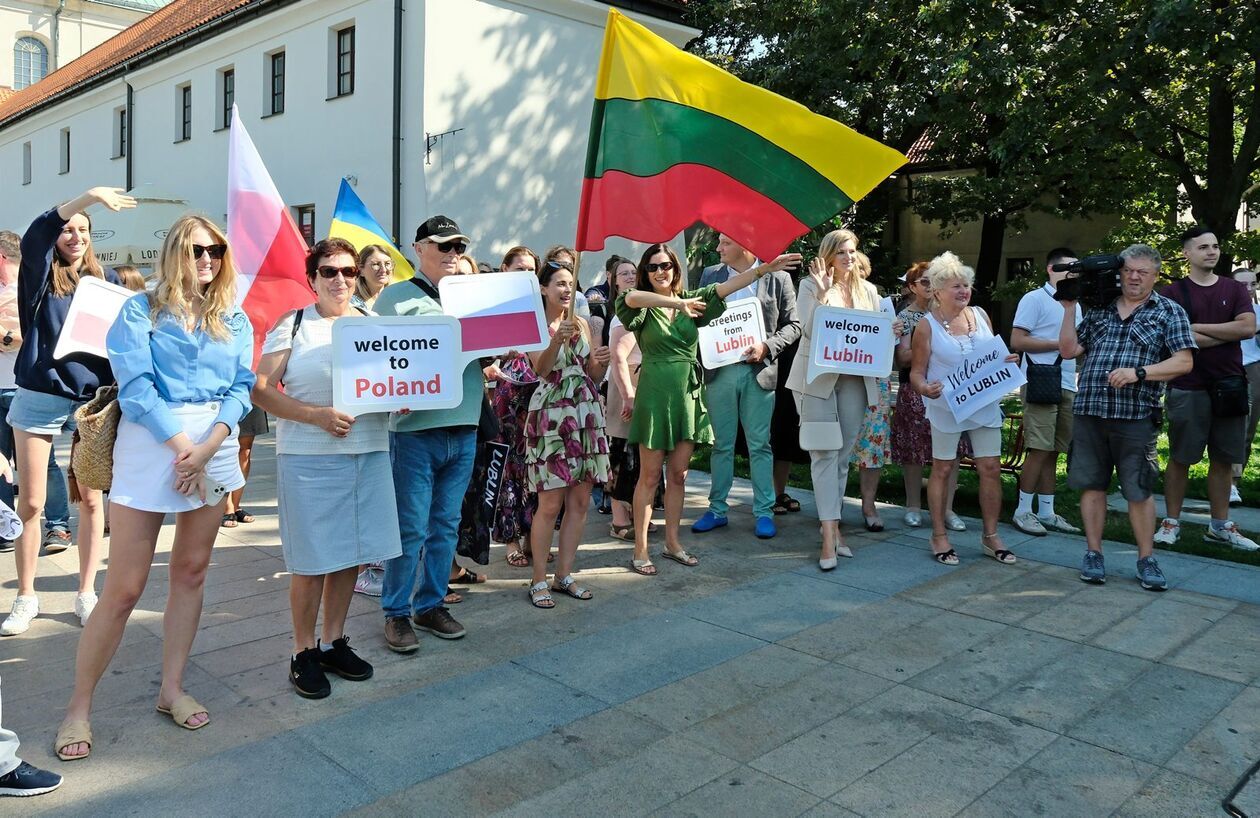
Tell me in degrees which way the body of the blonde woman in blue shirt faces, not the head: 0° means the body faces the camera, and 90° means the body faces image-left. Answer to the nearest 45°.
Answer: approximately 315°

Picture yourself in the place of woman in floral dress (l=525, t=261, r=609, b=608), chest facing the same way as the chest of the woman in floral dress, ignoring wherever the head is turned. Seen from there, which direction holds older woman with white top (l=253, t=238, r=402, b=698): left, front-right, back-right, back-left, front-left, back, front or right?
right

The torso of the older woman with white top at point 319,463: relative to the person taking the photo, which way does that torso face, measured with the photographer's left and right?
facing the viewer and to the right of the viewer

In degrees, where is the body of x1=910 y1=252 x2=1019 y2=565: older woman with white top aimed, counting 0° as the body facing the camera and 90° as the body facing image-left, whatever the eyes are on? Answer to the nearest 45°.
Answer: approximately 315°

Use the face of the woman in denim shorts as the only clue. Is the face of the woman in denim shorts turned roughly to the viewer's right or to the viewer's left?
to the viewer's right

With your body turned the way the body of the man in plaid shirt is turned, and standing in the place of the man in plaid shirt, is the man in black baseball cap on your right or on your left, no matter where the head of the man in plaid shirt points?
on your right

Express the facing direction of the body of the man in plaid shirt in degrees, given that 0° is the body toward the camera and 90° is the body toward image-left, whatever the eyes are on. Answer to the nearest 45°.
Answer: approximately 0°

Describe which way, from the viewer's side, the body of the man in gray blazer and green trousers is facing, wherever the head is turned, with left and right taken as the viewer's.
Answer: facing the viewer

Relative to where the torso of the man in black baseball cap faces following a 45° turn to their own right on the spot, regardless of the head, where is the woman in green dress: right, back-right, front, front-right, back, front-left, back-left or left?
back-left

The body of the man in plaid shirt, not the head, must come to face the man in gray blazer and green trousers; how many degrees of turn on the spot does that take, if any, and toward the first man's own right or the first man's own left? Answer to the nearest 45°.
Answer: approximately 90° to the first man's own right

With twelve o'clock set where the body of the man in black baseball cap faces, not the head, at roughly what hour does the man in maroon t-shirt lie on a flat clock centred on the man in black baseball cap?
The man in maroon t-shirt is roughly at 10 o'clock from the man in black baseball cap.

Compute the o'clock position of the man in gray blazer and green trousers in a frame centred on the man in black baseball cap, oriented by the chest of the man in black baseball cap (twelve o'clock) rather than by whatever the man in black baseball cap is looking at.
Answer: The man in gray blazer and green trousers is roughly at 9 o'clock from the man in black baseball cap.

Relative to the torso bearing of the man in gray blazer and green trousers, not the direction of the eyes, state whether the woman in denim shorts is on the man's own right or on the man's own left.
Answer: on the man's own right

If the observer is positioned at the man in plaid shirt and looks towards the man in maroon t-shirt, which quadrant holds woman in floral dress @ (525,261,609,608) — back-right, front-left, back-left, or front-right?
back-left

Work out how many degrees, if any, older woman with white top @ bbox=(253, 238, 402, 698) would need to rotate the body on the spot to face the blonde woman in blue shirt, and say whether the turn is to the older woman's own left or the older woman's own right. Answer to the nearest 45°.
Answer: approximately 90° to the older woman's own right

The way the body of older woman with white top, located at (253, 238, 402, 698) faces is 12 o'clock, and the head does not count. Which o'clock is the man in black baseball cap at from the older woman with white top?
The man in black baseball cap is roughly at 9 o'clock from the older woman with white top.

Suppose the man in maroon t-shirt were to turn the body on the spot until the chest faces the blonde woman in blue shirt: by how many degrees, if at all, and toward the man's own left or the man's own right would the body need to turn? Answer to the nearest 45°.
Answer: approximately 45° to the man's own right

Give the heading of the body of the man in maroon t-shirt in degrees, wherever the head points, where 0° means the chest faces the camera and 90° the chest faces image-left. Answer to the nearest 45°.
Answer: approximately 0°

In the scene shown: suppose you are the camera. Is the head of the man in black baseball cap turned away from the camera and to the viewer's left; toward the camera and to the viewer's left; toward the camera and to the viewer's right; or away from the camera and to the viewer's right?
toward the camera and to the viewer's right
